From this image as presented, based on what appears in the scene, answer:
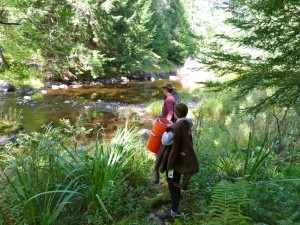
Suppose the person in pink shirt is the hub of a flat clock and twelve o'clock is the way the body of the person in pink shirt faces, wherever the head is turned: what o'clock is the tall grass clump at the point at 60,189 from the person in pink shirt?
The tall grass clump is roughly at 10 o'clock from the person in pink shirt.

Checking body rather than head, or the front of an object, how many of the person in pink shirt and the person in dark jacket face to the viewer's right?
0

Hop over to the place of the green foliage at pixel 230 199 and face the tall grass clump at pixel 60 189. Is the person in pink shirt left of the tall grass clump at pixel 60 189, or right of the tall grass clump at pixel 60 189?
right

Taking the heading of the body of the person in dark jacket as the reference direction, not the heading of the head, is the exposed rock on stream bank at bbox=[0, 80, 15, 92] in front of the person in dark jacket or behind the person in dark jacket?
in front

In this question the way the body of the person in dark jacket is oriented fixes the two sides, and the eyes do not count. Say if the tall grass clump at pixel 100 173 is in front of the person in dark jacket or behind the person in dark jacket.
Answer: in front

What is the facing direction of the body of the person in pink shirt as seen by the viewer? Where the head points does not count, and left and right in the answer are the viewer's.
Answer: facing to the left of the viewer

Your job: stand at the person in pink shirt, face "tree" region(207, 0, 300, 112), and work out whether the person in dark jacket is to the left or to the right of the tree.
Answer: right
